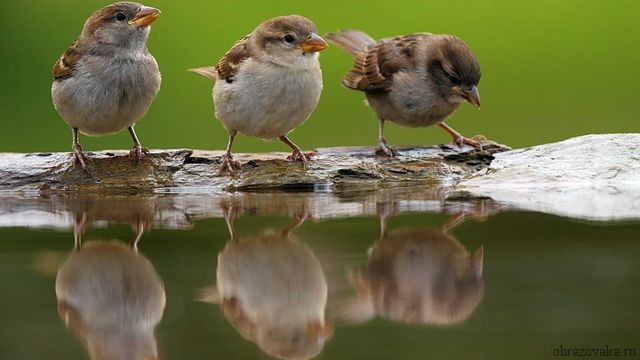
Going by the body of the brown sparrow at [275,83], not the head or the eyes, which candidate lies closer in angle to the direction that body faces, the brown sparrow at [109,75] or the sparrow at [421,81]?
the sparrow

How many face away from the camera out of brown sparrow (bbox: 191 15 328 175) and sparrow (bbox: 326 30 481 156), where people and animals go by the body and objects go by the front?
0

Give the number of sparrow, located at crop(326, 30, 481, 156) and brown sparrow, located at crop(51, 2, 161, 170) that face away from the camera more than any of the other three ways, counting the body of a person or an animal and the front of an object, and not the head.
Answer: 0

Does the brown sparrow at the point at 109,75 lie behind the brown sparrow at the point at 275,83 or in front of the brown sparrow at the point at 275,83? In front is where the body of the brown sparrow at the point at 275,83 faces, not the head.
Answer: behind

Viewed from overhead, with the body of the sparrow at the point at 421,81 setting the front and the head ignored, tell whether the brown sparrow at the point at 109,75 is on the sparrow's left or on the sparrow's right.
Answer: on the sparrow's right

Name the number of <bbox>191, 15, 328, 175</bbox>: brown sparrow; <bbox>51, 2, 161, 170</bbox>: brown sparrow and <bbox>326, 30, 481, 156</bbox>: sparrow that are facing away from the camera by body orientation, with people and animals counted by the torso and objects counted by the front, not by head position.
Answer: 0

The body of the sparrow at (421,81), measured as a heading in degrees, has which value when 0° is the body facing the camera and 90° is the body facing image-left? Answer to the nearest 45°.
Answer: approximately 315°

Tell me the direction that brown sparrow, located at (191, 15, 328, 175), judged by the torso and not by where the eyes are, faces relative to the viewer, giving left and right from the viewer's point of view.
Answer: facing the viewer and to the right of the viewer

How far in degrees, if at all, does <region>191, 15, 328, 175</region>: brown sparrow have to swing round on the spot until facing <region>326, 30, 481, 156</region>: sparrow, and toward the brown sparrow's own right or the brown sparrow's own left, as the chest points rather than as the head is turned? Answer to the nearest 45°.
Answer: approximately 90° to the brown sparrow's own left
